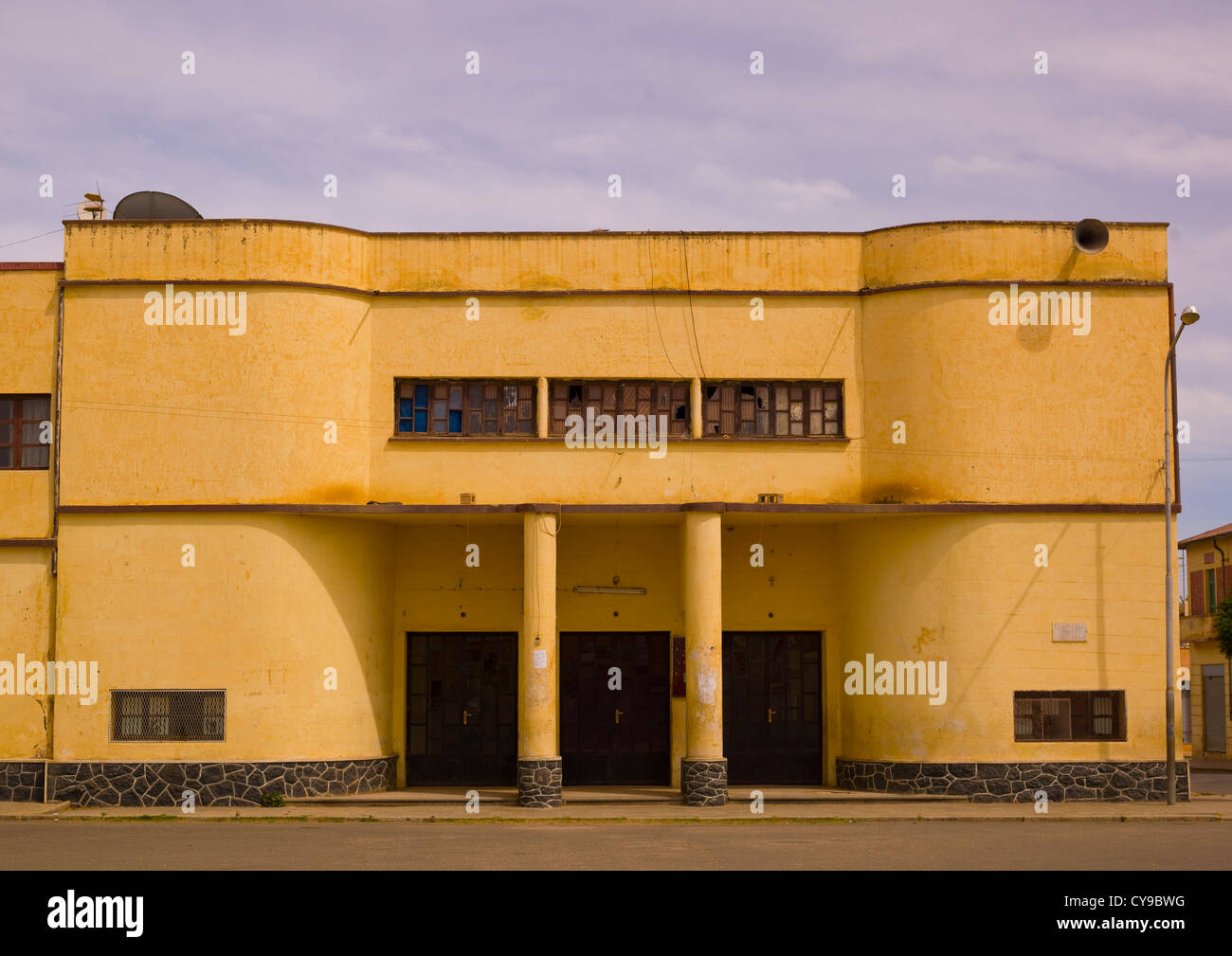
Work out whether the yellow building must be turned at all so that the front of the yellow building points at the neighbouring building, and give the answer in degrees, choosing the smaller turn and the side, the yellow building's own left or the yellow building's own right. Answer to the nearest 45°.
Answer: approximately 135° to the yellow building's own left

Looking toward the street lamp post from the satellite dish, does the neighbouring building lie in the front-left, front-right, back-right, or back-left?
front-left

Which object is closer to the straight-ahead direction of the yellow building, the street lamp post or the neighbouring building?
the street lamp post

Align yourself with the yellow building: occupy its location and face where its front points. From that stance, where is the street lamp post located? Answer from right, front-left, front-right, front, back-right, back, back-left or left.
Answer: left

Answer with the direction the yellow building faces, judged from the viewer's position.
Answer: facing the viewer
